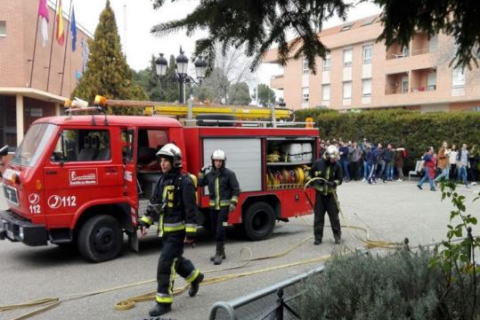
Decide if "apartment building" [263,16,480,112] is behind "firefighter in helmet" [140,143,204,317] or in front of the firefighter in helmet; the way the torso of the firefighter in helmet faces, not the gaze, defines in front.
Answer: behind

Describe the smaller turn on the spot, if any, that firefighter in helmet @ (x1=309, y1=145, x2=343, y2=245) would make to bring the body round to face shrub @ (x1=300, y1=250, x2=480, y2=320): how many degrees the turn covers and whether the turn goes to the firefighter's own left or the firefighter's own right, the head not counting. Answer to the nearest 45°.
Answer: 0° — they already face it

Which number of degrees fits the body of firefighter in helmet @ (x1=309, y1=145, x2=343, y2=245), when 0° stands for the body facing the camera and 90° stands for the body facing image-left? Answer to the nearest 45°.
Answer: approximately 0°

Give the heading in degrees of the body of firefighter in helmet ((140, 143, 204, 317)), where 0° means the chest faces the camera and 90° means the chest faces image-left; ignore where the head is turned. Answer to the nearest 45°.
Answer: approximately 45°

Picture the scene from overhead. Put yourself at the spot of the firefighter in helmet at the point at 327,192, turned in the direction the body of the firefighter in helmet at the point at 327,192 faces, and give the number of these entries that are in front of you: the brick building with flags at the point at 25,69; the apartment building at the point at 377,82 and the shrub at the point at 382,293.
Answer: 1

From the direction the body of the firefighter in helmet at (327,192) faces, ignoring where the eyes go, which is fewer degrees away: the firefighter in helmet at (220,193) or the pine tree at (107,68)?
the firefighter in helmet

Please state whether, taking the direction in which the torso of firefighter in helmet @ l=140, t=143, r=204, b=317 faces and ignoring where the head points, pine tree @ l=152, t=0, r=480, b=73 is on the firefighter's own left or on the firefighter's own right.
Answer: on the firefighter's own left

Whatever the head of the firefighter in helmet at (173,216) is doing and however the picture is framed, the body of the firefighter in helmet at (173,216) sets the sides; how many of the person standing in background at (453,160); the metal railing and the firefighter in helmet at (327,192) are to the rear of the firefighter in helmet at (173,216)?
2

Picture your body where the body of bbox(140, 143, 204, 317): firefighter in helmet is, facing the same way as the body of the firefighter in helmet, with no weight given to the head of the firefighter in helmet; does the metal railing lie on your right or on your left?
on your left

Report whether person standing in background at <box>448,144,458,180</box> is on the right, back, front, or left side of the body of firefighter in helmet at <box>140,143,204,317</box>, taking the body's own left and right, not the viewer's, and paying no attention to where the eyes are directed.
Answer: back

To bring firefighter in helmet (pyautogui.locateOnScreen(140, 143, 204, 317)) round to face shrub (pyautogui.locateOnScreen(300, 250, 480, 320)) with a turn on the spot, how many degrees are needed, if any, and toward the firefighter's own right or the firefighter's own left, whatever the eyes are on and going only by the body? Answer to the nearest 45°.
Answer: approximately 90° to the firefighter's own left
